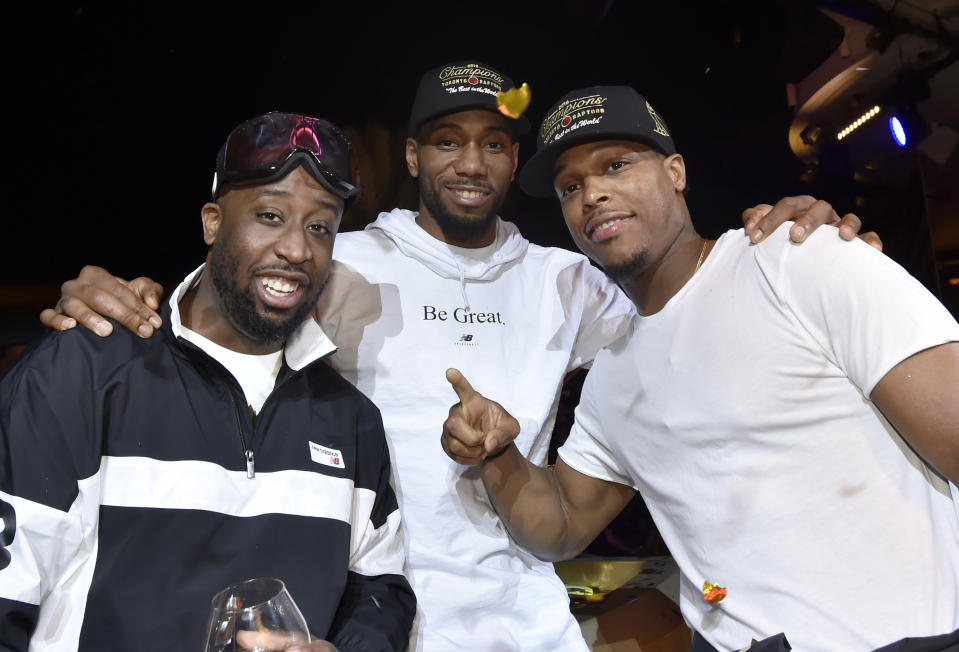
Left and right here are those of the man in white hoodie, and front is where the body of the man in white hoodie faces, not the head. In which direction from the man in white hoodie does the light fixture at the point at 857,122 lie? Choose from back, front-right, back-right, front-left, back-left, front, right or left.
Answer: back-left

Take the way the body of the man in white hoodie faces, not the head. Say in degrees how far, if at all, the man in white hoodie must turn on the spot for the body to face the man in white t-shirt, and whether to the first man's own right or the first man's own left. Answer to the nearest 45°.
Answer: approximately 45° to the first man's own left

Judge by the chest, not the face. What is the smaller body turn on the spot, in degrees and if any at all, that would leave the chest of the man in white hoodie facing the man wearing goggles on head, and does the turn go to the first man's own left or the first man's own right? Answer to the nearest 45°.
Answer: approximately 45° to the first man's own right

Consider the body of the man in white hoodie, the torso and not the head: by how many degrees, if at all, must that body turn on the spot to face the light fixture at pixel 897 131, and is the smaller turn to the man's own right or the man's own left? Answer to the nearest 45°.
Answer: approximately 135° to the man's own left

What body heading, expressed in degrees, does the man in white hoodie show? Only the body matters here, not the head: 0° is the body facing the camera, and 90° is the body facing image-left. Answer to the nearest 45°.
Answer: approximately 0°
